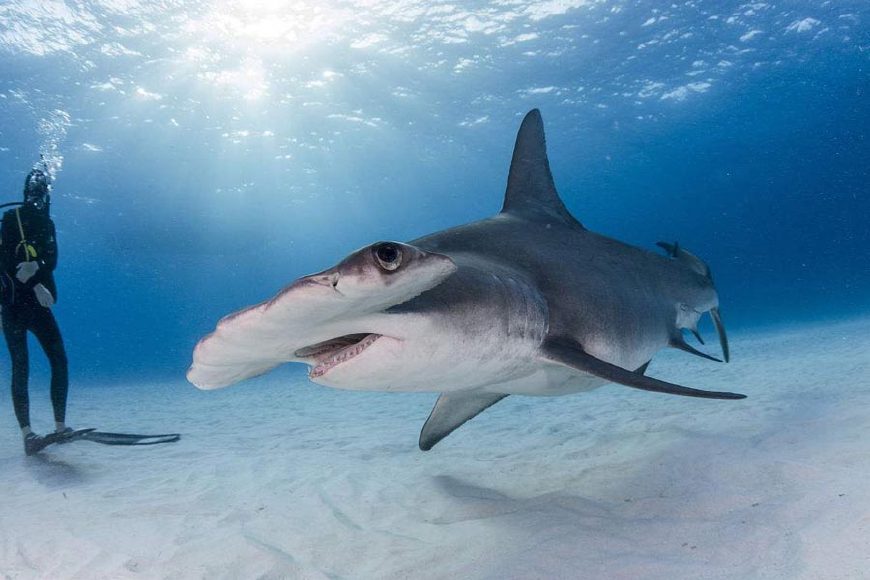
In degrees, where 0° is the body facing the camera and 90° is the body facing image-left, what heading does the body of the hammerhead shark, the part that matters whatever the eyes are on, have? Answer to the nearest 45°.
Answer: approximately 45°

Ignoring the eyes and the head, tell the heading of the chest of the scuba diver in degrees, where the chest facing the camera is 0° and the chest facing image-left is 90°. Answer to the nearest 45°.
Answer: approximately 315°

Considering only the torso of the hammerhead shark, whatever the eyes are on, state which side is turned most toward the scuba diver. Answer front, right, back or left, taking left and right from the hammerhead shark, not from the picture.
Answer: right

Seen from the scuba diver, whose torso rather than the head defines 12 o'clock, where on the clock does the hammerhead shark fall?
The hammerhead shark is roughly at 1 o'clock from the scuba diver.
